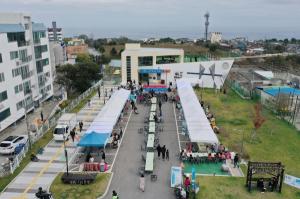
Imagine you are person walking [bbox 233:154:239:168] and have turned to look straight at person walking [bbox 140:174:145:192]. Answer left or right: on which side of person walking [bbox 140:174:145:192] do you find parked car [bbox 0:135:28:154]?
right

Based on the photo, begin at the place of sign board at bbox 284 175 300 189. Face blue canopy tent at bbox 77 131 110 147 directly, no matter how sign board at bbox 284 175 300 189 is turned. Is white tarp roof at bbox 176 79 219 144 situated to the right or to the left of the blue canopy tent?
right

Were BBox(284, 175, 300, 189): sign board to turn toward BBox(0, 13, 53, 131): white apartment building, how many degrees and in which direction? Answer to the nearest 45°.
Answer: approximately 45° to its right

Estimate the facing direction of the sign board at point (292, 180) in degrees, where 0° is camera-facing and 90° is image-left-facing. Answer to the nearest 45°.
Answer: approximately 45°

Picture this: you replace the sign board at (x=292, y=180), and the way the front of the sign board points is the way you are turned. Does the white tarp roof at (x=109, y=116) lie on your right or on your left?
on your right

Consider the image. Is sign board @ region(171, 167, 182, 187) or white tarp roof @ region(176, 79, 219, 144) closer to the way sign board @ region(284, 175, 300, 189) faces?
the sign board
